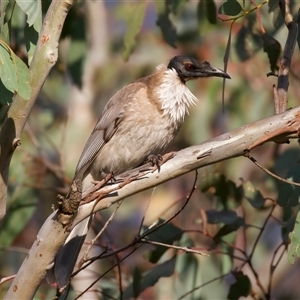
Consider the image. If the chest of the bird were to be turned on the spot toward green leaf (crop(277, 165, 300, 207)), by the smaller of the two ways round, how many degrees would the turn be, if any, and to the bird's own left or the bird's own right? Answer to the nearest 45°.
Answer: approximately 45° to the bird's own left

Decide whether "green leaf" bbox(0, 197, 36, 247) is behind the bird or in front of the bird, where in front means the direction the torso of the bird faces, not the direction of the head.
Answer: behind

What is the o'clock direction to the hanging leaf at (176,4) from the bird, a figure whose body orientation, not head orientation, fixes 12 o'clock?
The hanging leaf is roughly at 9 o'clock from the bird.

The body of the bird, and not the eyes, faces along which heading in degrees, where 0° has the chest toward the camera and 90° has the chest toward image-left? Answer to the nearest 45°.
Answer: approximately 270°

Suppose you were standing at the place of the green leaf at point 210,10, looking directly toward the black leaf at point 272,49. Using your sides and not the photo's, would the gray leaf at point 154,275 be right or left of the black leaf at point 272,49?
right
